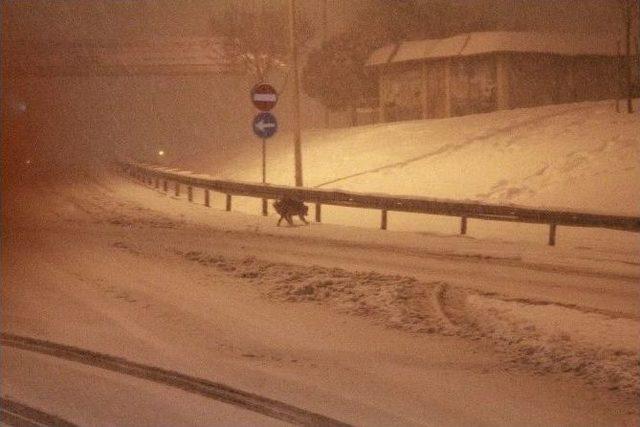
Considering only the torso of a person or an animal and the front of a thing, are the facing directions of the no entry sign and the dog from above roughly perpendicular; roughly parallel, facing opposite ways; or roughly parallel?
roughly perpendicular

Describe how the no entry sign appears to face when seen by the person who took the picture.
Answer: facing the viewer

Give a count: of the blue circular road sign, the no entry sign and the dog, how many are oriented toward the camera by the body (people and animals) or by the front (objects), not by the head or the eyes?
2

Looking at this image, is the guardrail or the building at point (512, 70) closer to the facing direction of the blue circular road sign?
the guardrail

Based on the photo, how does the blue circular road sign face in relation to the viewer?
toward the camera
